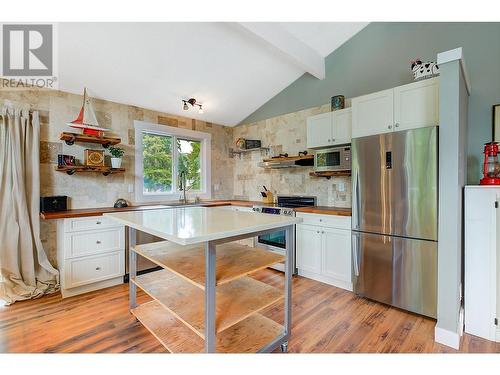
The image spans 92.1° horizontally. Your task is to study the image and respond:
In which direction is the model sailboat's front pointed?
to the viewer's left

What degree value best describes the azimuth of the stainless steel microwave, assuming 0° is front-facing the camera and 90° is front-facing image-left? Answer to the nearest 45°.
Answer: approximately 45°

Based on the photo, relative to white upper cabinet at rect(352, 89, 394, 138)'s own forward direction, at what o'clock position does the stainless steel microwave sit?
The stainless steel microwave is roughly at 3 o'clock from the white upper cabinet.

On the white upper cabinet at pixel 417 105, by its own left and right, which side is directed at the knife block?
right

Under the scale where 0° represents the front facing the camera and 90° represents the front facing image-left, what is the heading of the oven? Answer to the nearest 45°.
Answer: approximately 45°

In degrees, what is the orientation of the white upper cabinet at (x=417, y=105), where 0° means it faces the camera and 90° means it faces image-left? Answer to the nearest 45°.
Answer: approximately 45°
